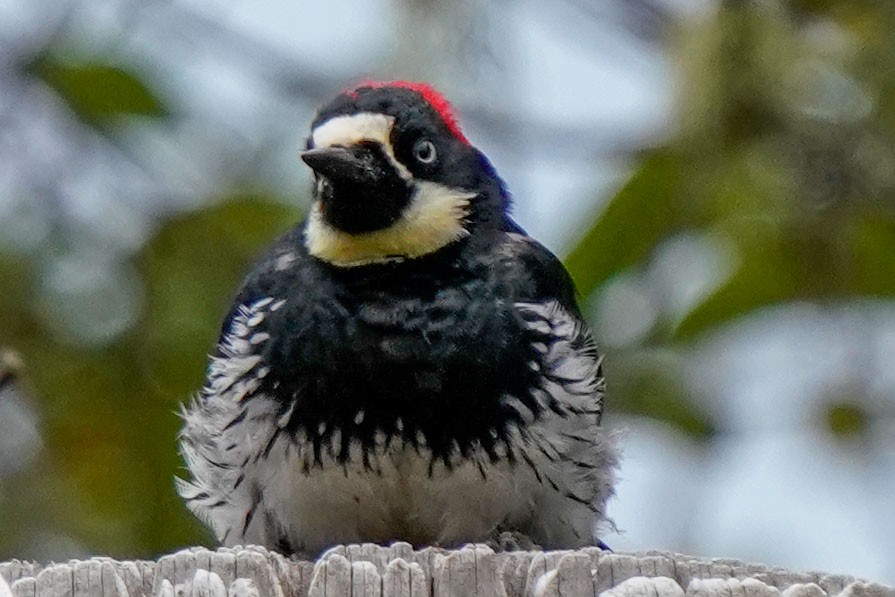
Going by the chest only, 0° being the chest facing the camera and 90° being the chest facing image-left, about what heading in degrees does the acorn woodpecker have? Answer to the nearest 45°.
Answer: approximately 0°
